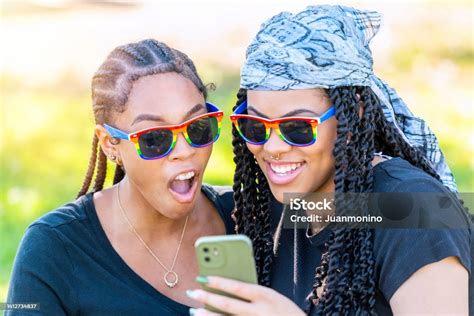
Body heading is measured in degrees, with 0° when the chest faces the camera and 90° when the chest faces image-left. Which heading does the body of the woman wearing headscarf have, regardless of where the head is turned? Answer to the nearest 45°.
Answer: approximately 45°

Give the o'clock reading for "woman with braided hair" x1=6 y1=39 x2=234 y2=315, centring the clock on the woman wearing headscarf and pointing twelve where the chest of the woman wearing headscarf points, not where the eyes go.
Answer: The woman with braided hair is roughly at 2 o'clock from the woman wearing headscarf.

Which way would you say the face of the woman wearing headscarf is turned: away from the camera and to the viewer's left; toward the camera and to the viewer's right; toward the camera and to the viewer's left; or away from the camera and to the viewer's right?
toward the camera and to the viewer's left

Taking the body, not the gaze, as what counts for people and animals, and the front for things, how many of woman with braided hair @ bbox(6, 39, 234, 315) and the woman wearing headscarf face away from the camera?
0
